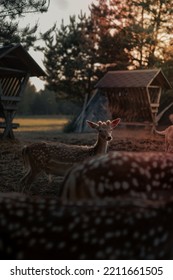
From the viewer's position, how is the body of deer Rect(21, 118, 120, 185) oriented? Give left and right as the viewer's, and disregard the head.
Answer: facing to the right of the viewer

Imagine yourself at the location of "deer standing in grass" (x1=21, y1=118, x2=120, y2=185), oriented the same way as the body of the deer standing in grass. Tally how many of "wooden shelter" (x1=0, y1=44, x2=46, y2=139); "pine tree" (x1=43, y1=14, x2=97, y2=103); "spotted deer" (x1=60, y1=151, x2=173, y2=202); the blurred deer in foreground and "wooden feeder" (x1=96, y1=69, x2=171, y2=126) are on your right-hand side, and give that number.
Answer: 2

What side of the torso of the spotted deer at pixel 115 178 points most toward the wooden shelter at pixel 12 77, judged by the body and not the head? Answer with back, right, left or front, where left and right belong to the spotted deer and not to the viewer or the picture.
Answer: left

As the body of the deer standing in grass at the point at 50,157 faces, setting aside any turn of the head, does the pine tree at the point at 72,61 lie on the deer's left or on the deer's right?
on the deer's left

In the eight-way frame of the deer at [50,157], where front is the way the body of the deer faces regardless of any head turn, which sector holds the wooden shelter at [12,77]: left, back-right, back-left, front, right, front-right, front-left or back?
left

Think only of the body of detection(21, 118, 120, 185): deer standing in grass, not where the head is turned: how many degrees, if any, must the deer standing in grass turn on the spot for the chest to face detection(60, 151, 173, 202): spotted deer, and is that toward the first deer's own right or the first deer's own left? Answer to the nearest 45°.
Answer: approximately 90° to the first deer's own right

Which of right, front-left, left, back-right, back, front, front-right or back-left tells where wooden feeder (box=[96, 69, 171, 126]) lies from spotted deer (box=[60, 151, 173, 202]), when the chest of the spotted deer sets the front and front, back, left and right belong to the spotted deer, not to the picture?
left

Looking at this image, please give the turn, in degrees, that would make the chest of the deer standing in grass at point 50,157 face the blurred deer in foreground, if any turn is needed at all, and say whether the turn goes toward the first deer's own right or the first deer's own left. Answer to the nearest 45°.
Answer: approximately 90° to the first deer's own right

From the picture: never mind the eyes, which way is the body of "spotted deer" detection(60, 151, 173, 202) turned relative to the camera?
to the viewer's right
